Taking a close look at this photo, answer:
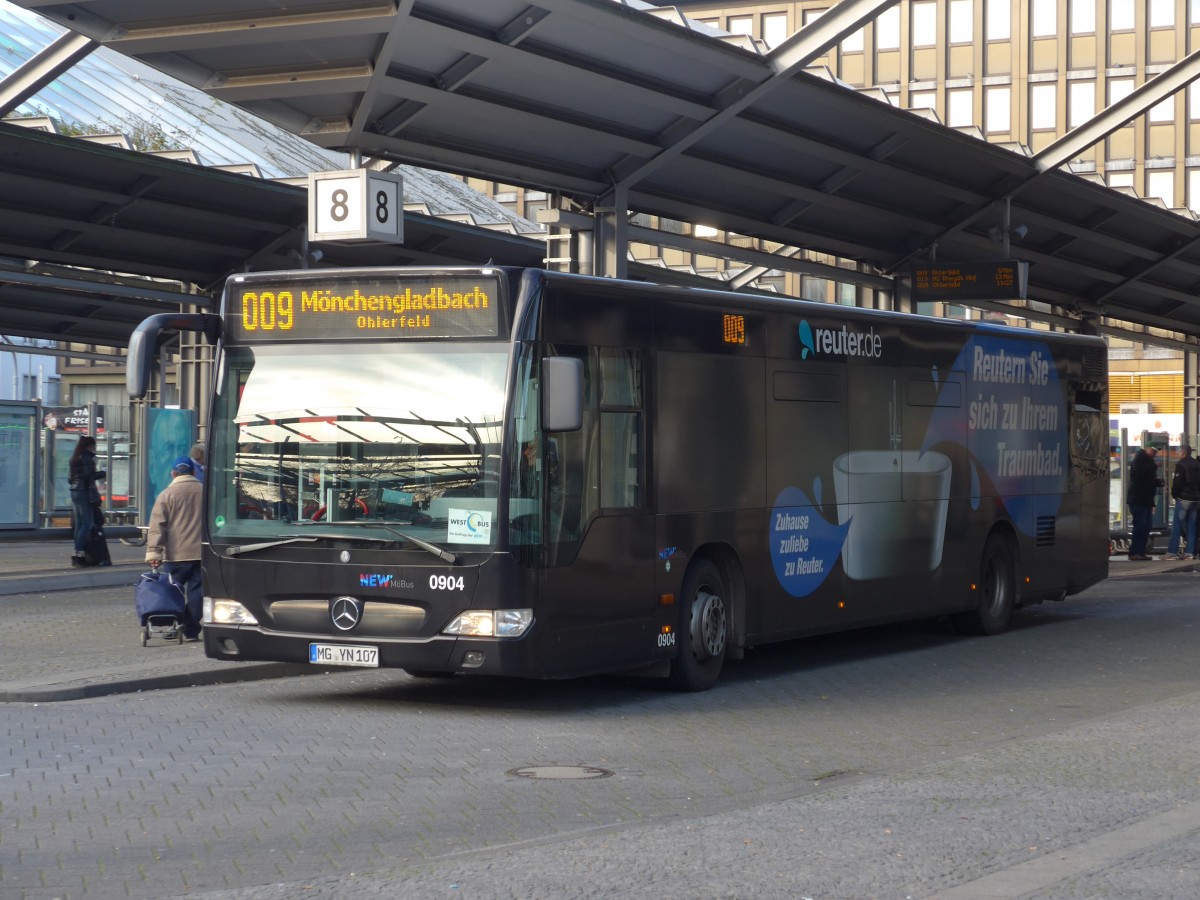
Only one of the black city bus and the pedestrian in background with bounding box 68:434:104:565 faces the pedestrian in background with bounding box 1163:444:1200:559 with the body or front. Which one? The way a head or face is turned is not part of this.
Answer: the pedestrian in background with bounding box 68:434:104:565

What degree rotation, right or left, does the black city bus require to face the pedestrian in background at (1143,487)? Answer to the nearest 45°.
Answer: approximately 180°

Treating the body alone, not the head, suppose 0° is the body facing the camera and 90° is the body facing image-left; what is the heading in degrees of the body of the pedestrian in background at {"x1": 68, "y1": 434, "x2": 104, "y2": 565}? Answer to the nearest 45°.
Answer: approximately 270°

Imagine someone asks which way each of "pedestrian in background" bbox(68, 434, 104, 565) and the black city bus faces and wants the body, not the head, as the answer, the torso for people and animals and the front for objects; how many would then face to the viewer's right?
1

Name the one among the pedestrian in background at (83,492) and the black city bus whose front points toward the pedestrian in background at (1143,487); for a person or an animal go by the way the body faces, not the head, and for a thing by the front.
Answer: the pedestrian in background at (83,492)

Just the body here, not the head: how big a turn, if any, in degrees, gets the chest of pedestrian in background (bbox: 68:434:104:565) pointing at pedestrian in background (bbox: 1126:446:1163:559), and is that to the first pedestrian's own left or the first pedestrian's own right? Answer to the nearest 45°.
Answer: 0° — they already face them

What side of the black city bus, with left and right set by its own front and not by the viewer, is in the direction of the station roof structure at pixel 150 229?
right

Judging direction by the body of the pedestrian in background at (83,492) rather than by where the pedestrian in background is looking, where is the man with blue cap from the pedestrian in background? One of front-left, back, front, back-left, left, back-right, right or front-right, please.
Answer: right

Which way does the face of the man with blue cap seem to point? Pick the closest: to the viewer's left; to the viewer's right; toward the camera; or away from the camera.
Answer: away from the camera

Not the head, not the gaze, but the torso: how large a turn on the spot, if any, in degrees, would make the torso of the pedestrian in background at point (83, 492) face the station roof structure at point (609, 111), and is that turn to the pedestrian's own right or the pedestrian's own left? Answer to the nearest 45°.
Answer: approximately 45° to the pedestrian's own right

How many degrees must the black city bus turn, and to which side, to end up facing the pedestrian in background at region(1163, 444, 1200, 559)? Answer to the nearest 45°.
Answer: approximately 180°
